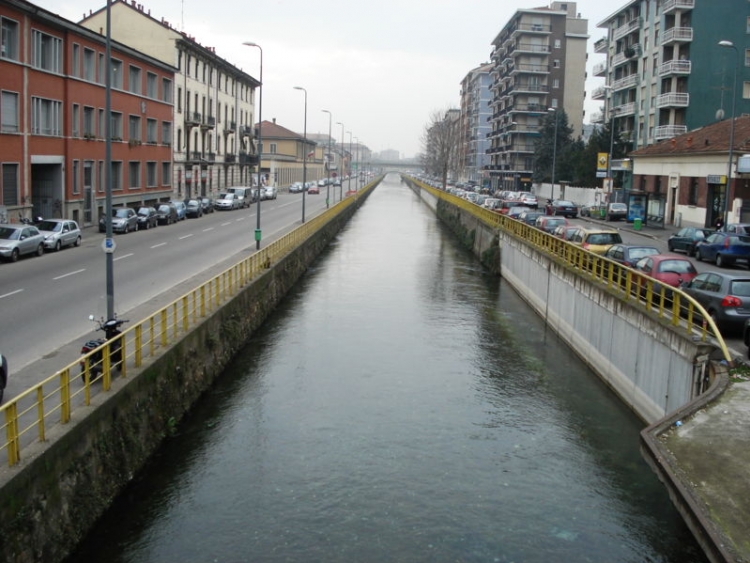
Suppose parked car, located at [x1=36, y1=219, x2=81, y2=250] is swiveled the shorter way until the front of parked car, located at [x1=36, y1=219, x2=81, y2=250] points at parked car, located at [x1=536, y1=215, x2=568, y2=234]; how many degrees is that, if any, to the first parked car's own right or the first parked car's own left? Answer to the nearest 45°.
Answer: approximately 135° to the first parked car's own left

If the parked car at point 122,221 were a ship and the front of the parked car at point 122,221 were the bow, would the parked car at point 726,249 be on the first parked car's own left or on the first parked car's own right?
on the first parked car's own left

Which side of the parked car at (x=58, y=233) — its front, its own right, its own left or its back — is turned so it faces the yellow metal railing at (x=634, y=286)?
left

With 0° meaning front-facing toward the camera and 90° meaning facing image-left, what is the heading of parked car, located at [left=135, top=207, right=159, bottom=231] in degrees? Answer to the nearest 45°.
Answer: approximately 45°

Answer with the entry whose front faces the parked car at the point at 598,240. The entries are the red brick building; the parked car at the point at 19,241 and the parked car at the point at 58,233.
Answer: the red brick building

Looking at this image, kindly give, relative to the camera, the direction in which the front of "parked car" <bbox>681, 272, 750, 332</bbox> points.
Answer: facing away from the viewer and to the left of the viewer

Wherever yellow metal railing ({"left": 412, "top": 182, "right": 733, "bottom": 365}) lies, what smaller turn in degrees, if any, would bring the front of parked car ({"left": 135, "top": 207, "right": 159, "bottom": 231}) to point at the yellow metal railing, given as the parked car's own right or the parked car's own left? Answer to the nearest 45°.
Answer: approximately 45° to the parked car's own left

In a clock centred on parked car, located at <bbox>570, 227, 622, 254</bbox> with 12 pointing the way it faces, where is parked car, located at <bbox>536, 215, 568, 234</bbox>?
parked car, located at <bbox>536, 215, 568, 234</bbox> is roughly at 1 o'clock from parked car, located at <bbox>570, 227, 622, 254</bbox>.

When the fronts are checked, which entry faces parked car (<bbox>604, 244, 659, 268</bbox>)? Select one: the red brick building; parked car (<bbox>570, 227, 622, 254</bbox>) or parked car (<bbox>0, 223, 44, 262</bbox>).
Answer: the red brick building
